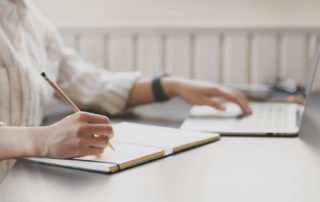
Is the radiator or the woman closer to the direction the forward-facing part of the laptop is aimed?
the woman

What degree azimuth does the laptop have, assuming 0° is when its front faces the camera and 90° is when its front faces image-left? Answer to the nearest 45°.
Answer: approximately 90°

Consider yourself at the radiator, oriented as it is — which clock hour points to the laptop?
The laptop is roughly at 12 o'clock from the radiator.

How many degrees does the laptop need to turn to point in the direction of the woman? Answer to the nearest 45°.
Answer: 0° — it already faces them

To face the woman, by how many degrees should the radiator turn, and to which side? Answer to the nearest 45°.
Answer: approximately 45° to its right

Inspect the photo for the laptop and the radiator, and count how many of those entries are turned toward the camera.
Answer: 1

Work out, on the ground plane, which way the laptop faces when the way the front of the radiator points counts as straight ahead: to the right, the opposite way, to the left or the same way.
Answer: to the right

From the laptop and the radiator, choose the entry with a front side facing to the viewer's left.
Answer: the laptop

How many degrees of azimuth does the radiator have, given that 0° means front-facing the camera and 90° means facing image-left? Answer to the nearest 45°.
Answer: approximately 0°
